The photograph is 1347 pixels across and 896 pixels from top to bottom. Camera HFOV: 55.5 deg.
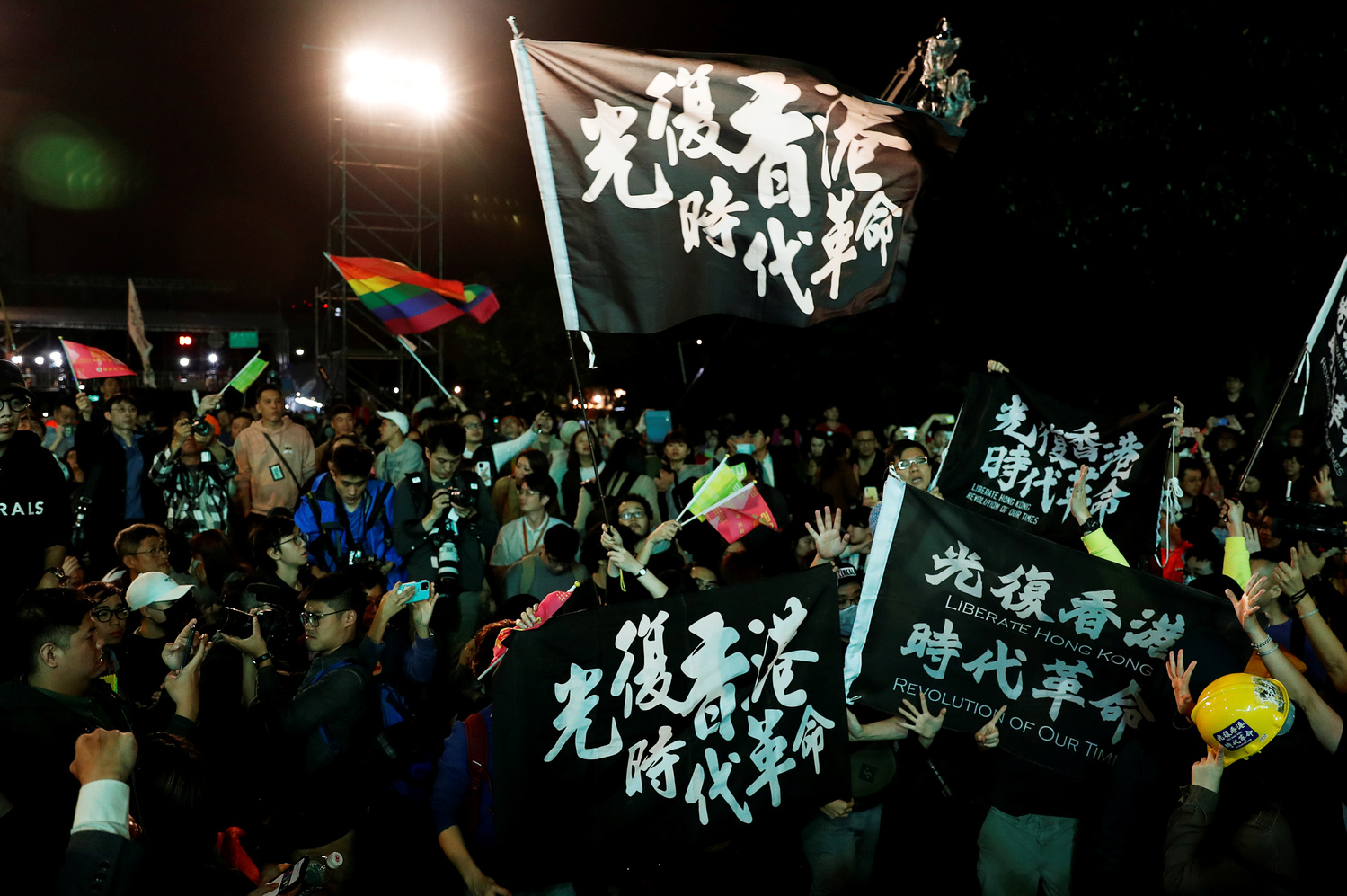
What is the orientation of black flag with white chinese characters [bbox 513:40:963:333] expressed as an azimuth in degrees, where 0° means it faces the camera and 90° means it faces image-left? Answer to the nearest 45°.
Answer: approximately 0°

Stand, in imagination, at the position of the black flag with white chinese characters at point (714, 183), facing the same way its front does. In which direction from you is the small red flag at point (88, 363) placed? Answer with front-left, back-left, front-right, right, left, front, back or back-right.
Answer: back-right

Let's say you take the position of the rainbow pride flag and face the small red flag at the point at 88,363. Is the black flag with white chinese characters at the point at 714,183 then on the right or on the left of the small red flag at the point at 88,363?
left

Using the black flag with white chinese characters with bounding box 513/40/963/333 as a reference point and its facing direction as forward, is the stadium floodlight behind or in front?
behind
